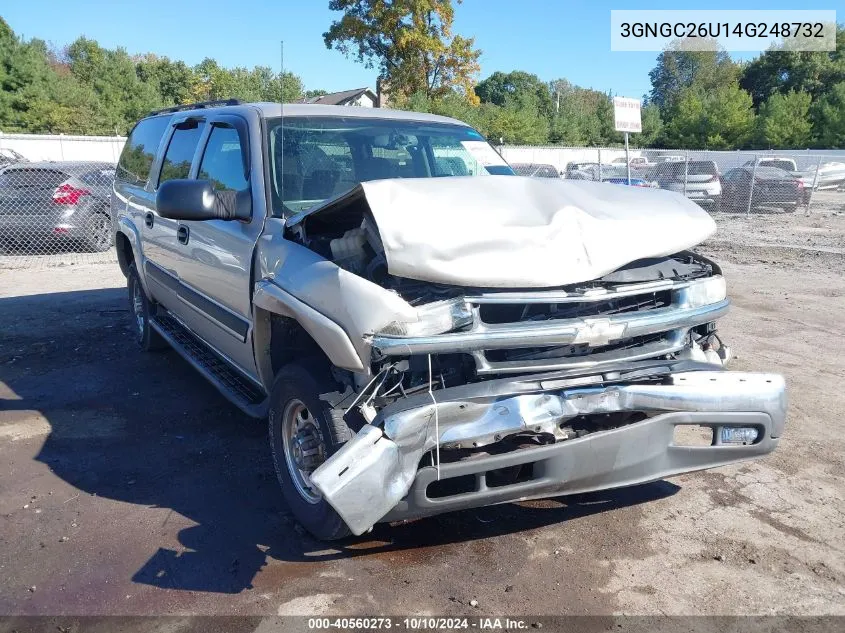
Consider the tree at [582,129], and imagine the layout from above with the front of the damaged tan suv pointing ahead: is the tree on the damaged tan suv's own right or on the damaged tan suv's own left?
on the damaged tan suv's own left

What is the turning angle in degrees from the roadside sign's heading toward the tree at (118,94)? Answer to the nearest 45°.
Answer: approximately 135° to its right

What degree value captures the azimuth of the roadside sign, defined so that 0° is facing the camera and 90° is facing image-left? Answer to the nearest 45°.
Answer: approximately 0°

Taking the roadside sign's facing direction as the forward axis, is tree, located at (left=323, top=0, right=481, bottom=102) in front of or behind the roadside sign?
behind

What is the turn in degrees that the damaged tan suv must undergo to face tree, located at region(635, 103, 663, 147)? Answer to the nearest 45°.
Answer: approximately 135° to its left

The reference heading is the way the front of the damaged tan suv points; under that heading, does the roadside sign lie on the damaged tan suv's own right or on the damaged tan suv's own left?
on the damaged tan suv's own left

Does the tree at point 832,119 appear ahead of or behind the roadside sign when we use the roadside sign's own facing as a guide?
behind

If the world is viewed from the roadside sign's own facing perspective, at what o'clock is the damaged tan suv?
The damaged tan suv is roughly at 12 o'clock from the roadside sign.

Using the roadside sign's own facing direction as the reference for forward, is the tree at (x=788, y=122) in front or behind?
behind

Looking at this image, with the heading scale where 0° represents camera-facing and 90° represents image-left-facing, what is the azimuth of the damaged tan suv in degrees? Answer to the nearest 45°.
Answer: approximately 315°

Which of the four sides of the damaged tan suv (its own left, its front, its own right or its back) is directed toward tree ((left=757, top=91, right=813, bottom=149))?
left

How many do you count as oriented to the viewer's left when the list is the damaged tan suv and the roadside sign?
0

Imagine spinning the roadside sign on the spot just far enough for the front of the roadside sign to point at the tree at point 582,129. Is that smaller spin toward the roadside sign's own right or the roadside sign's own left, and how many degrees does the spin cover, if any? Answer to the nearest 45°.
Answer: approximately 180°

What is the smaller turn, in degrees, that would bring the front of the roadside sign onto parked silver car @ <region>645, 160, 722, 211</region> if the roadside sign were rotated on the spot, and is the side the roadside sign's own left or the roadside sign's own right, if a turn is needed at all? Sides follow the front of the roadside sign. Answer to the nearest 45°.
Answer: approximately 180°
